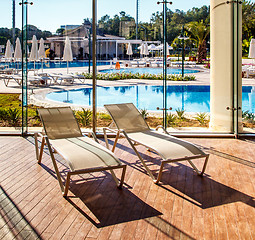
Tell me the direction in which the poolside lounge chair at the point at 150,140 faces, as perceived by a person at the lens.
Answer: facing the viewer and to the right of the viewer

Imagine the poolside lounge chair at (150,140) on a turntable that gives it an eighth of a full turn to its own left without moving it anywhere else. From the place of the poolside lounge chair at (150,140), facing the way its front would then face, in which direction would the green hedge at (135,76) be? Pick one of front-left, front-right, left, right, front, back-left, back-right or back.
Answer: left

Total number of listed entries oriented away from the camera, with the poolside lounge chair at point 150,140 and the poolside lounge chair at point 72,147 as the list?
0

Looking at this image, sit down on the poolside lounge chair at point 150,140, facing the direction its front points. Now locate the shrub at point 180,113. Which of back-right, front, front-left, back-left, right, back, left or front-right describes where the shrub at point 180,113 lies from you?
back-left

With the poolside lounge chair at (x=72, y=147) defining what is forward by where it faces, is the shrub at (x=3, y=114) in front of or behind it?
behind

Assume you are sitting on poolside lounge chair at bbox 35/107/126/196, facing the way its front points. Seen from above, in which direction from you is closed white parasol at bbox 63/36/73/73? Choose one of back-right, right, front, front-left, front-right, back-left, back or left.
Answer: back-left

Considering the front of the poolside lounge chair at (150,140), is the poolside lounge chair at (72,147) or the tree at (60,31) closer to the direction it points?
the poolside lounge chair

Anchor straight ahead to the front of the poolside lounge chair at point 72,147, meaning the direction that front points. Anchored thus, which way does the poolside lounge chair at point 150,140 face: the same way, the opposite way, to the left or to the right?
the same way

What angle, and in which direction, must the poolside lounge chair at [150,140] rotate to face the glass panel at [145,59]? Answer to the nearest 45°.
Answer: approximately 135° to its left

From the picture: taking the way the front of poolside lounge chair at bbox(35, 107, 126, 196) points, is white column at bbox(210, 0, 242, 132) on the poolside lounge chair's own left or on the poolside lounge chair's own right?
on the poolside lounge chair's own left

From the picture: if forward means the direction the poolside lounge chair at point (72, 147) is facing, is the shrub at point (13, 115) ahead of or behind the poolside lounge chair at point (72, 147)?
behind

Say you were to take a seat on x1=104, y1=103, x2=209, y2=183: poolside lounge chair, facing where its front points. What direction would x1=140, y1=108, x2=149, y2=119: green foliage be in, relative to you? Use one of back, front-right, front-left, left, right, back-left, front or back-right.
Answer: back-left
